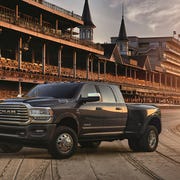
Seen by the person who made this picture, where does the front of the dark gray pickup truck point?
facing the viewer and to the left of the viewer
